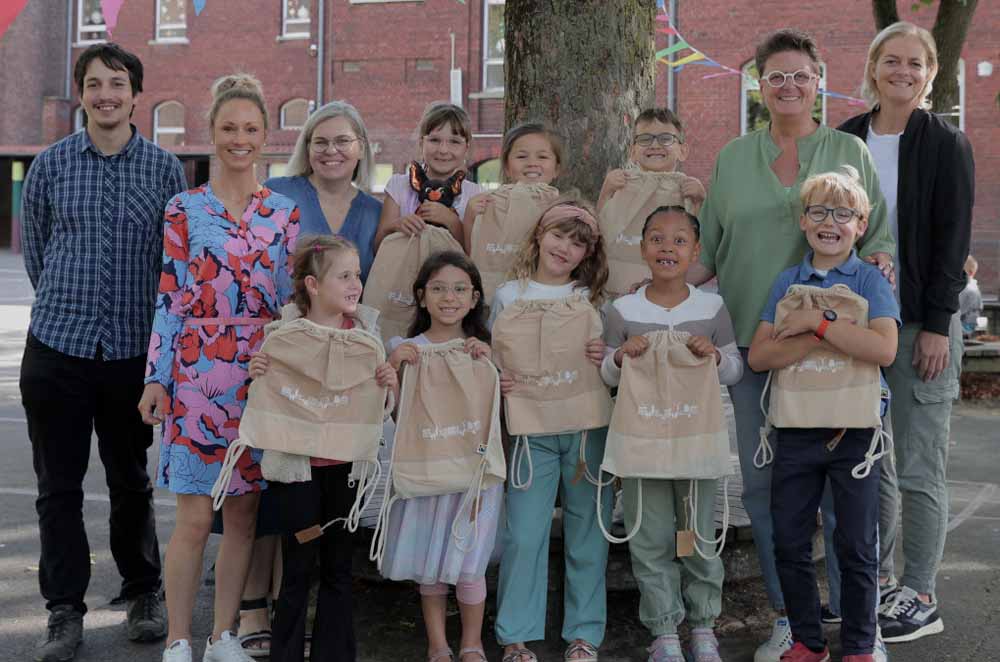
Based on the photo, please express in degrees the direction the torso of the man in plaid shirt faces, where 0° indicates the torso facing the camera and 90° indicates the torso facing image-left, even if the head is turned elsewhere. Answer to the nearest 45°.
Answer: approximately 0°

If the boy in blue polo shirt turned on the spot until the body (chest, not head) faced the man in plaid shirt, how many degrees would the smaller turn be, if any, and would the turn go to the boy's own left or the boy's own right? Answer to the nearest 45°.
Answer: approximately 90° to the boy's own right

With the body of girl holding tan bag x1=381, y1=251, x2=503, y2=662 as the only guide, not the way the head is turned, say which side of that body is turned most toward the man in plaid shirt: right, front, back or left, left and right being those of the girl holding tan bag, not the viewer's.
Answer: right

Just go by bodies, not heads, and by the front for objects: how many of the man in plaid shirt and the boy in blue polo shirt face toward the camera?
2

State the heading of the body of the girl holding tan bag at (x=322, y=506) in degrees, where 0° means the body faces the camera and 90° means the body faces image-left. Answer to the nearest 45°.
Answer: approximately 0°
